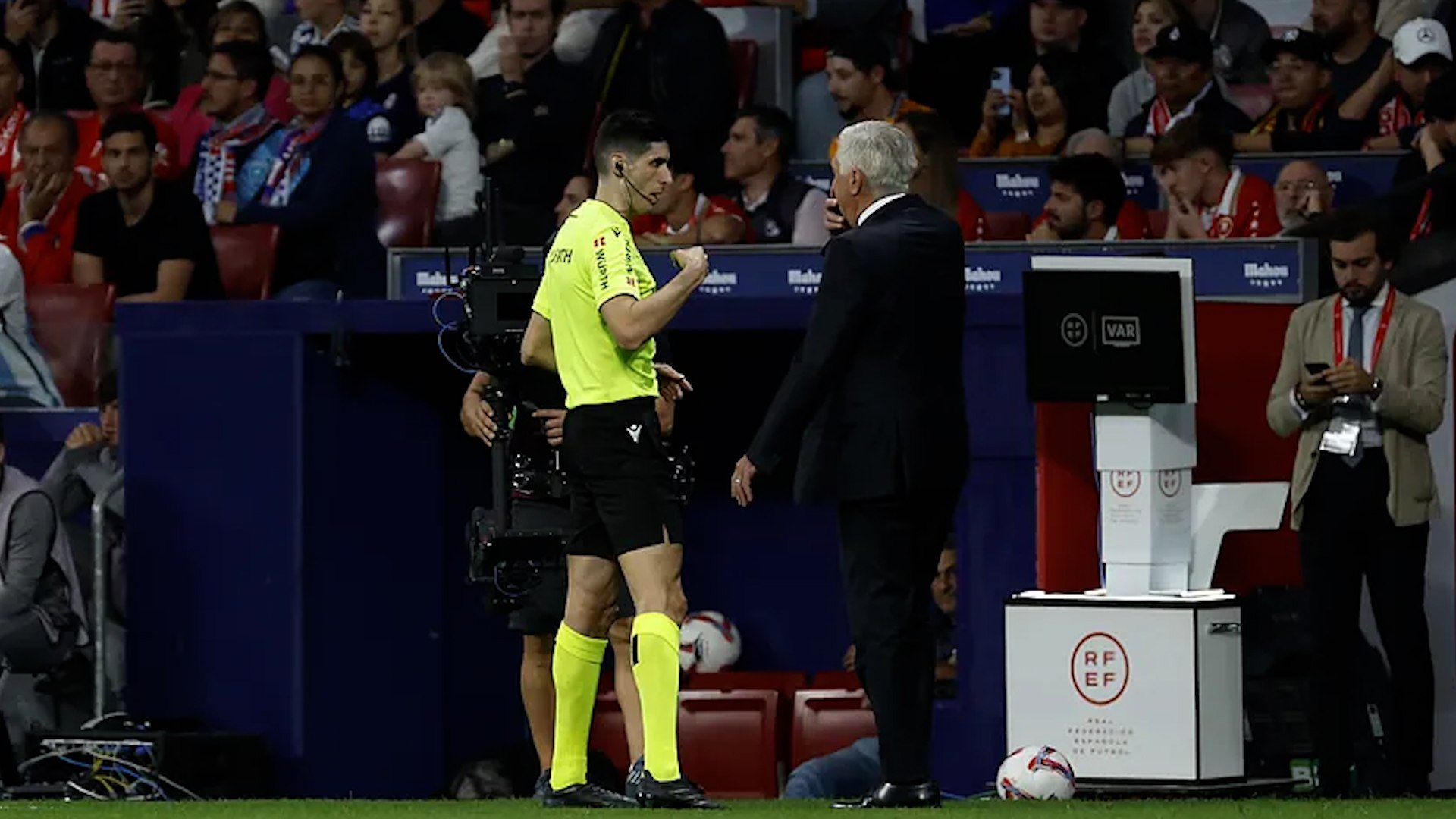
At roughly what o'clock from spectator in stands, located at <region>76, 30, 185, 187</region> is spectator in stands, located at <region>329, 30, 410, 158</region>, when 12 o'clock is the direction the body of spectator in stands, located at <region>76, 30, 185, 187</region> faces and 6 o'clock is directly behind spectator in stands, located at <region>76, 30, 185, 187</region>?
spectator in stands, located at <region>329, 30, 410, 158</region> is roughly at 10 o'clock from spectator in stands, located at <region>76, 30, 185, 187</region>.

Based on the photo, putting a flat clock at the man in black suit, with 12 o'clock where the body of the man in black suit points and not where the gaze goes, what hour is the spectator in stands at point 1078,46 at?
The spectator in stands is roughly at 2 o'clock from the man in black suit.

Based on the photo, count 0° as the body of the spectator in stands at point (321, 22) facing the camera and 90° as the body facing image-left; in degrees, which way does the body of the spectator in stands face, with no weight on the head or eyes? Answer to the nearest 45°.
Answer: approximately 0°

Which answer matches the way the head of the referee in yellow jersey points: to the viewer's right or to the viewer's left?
to the viewer's right

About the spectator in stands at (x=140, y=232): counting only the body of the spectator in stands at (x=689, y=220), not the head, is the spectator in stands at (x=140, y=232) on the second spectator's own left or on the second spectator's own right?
on the second spectator's own right

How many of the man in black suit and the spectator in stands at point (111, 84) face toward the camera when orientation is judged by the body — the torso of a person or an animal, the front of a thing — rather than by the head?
1
